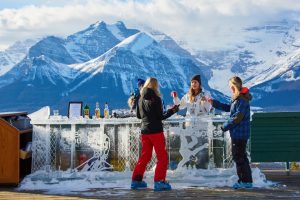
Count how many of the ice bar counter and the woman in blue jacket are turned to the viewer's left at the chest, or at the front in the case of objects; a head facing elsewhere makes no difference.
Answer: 1

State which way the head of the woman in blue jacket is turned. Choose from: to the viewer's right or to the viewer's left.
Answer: to the viewer's left

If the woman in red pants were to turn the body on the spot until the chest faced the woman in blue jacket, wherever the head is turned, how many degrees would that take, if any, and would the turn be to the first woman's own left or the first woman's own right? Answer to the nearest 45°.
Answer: approximately 45° to the first woman's own right

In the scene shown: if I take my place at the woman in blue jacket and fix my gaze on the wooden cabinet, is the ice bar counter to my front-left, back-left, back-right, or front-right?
front-right

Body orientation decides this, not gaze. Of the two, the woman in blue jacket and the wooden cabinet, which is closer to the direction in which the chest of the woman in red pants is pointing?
the woman in blue jacket

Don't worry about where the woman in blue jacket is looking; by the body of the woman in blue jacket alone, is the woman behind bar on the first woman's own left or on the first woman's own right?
on the first woman's own right

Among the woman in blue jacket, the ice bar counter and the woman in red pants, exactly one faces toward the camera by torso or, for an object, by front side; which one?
the ice bar counter

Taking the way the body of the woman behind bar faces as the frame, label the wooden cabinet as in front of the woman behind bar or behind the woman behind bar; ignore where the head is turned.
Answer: in front

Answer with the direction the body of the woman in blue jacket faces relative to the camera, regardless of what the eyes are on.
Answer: to the viewer's left

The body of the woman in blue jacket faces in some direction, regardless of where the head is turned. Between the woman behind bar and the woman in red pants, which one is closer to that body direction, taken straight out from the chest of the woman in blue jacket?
the woman in red pants

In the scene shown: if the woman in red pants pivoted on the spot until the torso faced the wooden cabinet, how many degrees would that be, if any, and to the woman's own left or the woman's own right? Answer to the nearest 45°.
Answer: approximately 135° to the woman's own left

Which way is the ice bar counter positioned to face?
toward the camera

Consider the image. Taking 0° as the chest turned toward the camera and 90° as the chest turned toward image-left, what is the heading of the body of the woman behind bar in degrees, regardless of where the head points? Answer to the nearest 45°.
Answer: approximately 45°

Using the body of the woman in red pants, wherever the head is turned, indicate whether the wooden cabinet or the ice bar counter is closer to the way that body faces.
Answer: the ice bar counter

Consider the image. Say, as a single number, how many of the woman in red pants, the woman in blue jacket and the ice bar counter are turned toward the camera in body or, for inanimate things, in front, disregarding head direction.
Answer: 1

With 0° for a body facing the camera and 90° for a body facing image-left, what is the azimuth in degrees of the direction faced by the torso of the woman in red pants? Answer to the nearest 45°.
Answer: approximately 225°

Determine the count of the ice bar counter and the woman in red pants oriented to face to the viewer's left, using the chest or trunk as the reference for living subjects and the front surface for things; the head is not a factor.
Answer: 0

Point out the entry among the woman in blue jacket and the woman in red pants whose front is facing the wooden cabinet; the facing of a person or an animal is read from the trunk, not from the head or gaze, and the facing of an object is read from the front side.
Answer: the woman in blue jacket
